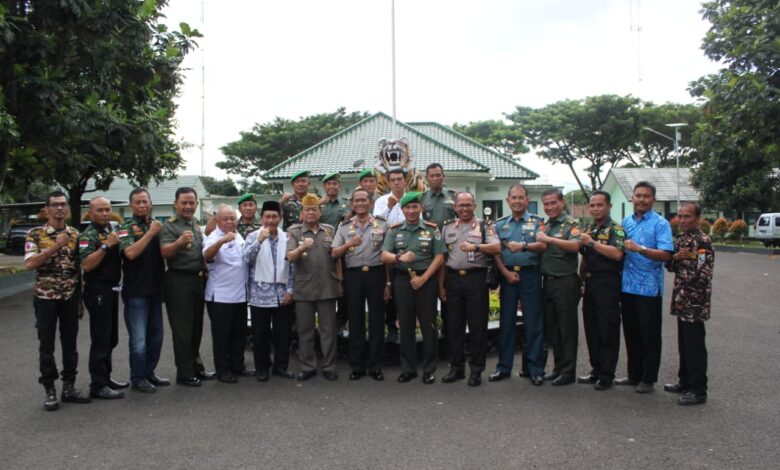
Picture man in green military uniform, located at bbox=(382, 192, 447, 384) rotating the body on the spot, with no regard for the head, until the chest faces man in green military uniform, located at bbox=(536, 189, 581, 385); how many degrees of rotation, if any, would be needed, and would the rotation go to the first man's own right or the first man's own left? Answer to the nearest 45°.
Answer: approximately 90° to the first man's own left

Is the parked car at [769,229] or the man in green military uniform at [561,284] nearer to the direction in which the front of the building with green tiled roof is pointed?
the man in green military uniform

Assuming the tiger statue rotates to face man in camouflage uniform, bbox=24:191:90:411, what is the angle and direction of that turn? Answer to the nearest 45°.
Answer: approximately 45° to its right

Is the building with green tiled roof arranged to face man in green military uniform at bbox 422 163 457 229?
yes

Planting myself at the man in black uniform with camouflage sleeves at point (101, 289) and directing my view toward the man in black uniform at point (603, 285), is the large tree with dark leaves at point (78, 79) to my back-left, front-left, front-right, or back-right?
back-left

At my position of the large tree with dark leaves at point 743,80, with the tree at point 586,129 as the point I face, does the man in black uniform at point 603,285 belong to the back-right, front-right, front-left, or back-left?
back-left

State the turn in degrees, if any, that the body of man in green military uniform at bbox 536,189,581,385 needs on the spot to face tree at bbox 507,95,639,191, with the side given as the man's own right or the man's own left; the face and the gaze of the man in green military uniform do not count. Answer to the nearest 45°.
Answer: approximately 135° to the man's own right

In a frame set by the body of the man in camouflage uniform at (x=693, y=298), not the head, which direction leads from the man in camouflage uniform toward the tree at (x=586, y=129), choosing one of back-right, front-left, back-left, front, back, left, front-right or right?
back-right
